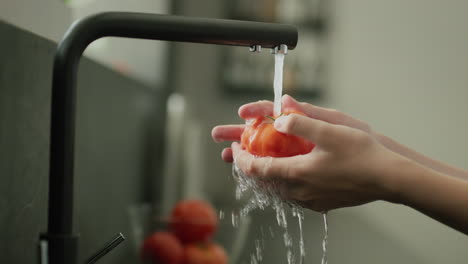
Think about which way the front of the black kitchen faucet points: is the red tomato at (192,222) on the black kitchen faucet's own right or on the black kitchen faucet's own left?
on the black kitchen faucet's own left

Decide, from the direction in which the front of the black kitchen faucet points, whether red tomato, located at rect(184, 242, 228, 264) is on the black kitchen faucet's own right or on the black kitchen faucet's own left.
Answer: on the black kitchen faucet's own left

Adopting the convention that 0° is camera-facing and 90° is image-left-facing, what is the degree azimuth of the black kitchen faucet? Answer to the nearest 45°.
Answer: approximately 270°
